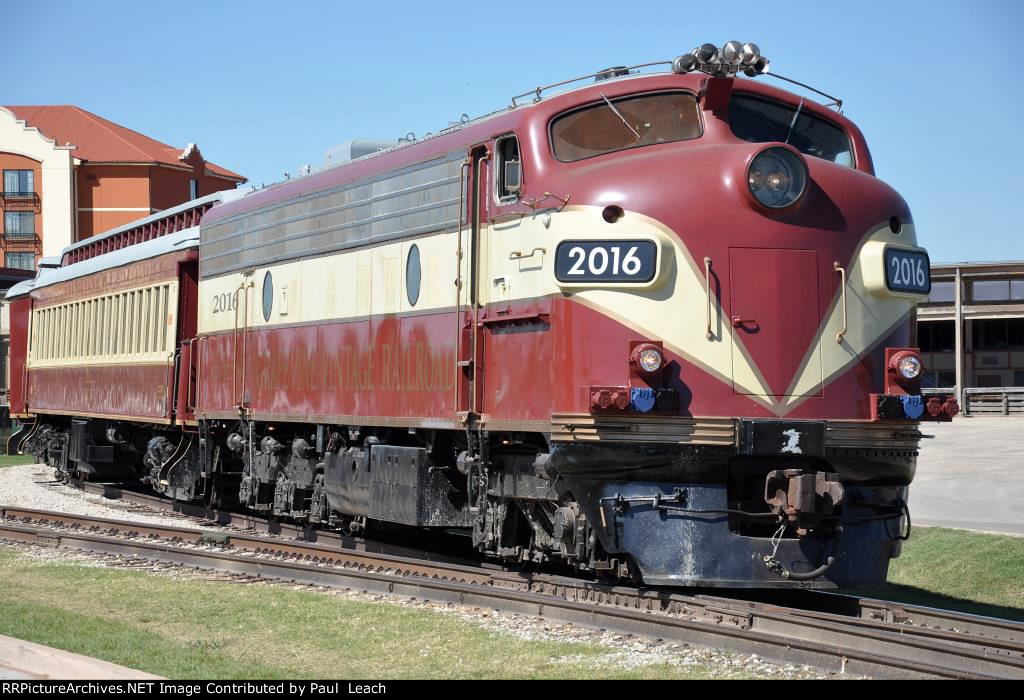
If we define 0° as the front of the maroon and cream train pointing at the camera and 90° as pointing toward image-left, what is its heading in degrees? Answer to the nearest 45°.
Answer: approximately 315°

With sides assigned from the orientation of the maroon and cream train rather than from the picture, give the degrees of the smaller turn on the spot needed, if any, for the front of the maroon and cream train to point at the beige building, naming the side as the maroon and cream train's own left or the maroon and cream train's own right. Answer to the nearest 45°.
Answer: approximately 90° to the maroon and cream train's own left
